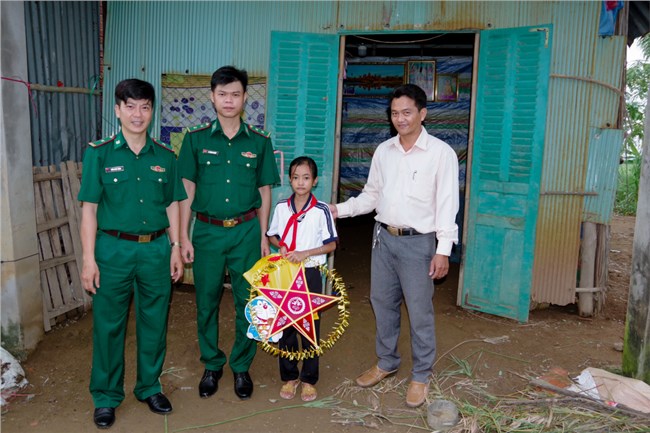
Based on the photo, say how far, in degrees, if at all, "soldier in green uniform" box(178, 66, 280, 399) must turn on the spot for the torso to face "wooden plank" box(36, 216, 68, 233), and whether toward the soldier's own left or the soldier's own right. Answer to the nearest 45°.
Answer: approximately 135° to the soldier's own right

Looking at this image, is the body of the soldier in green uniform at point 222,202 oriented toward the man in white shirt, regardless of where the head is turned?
no

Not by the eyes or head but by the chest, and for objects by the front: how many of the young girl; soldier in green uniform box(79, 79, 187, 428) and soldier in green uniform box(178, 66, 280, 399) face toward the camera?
3

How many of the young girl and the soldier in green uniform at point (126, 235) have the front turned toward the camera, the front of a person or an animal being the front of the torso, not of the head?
2

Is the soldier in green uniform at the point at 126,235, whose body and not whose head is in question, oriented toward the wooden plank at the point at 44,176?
no

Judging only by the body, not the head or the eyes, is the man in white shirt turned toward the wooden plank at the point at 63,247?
no

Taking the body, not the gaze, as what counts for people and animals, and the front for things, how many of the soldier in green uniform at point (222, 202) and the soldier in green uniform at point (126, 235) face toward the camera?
2

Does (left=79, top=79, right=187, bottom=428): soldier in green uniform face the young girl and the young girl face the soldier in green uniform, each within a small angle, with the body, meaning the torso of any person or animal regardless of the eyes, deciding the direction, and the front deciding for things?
no

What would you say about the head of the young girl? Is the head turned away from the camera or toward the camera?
toward the camera

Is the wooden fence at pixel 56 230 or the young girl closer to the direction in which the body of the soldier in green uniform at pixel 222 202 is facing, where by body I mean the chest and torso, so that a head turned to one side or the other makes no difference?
the young girl

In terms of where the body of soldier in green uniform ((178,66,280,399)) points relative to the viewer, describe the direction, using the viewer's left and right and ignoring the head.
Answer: facing the viewer

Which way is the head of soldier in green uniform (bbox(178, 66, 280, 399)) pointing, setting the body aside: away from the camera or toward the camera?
toward the camera

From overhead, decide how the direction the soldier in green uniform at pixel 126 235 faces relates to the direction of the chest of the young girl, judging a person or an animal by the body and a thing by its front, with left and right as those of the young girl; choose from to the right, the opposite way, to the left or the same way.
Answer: the same way

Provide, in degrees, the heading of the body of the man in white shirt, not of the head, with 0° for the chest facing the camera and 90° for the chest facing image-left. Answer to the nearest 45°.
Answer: approximately 45°

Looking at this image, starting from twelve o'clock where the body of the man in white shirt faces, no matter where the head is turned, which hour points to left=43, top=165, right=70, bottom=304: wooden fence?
The wooden fence is roughly at 2 o'clock from the man in white shirt.

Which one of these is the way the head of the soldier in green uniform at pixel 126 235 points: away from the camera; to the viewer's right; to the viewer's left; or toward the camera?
toward the camera

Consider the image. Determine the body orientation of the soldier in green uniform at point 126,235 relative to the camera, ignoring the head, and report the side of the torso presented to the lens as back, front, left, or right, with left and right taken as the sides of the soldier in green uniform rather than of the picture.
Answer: front

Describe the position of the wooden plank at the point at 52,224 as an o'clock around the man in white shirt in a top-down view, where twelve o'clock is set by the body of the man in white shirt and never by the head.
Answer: The wooden plank is roughly at 2 o'clock from the man in white shirt.

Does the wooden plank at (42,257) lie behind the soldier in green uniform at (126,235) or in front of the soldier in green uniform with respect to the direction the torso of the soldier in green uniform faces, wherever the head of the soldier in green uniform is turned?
behind

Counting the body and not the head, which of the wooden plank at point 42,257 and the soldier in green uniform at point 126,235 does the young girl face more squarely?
the soldier in green uniform

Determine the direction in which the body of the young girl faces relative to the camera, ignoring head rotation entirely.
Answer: toward the camera

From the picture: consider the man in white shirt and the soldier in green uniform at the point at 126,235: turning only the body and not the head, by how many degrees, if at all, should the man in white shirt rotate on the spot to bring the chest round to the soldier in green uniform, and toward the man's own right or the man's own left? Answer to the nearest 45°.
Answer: approximately 45° to the man's own right

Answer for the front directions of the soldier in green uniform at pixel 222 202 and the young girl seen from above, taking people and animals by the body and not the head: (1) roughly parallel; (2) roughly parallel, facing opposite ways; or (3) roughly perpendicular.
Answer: roughly parallel
